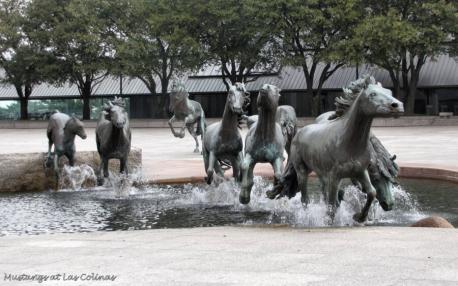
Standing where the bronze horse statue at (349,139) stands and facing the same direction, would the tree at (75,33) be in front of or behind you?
behind

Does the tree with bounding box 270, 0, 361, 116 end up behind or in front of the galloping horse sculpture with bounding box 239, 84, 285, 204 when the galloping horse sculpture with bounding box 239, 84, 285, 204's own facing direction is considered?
behind

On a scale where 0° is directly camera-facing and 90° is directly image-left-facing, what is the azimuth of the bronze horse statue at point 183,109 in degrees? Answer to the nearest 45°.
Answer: approximately 45°

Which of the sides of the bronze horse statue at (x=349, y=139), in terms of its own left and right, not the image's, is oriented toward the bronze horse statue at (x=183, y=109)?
back

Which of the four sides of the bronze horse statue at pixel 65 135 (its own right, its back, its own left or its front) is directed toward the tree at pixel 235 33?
left

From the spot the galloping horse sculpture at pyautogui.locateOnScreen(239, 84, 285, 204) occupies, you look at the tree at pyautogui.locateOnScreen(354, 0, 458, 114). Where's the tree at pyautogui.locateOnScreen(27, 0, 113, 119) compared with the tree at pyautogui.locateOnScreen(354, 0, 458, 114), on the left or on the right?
left

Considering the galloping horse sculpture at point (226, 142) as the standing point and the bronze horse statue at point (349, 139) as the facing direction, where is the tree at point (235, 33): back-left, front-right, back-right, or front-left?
back-left

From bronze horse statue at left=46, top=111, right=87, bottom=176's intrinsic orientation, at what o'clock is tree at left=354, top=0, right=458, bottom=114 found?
The tree is roughly at 9 o'clock from the bronze horse statue.

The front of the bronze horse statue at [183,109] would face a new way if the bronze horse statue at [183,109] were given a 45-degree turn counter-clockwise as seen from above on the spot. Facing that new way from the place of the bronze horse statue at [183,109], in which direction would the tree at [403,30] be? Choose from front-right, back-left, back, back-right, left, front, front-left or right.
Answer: back-left

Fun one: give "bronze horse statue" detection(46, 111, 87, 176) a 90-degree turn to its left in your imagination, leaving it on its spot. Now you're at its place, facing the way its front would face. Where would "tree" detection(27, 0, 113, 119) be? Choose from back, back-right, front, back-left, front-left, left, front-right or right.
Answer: front-left

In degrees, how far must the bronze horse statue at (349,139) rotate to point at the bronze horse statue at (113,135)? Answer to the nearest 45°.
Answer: approximately 180°

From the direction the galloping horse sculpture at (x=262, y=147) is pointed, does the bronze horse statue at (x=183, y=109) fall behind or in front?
behind
